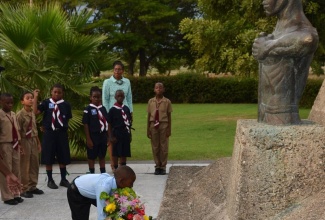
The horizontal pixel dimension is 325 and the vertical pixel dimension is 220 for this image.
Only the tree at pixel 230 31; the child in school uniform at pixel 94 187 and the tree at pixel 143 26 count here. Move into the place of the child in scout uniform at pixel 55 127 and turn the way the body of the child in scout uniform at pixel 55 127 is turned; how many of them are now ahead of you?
1

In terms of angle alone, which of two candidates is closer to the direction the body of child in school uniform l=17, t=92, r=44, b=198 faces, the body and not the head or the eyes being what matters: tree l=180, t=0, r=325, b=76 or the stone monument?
the stone monument

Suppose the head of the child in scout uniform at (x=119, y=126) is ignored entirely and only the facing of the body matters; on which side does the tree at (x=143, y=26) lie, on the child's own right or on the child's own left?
on the child's own left

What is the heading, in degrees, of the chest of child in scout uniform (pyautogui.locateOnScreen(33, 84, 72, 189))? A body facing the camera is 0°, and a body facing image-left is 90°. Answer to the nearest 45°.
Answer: approximately 0°

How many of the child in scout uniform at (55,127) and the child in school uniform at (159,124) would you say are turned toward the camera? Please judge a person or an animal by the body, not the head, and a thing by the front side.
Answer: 2

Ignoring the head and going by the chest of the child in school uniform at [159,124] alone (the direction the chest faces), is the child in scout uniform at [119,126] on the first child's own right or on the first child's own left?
on the first child's own right

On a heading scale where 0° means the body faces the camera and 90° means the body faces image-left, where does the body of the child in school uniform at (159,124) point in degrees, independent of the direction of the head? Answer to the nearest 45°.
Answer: approximately 0°

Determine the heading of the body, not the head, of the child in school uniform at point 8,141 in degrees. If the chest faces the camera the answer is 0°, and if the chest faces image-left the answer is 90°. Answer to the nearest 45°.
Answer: approximately 315°

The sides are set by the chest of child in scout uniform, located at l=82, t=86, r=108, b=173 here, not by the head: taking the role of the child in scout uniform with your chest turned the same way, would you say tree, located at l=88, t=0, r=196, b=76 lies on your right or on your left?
on your left

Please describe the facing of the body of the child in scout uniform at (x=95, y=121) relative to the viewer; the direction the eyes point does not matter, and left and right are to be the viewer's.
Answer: facing the viewer and to the right of the viewer

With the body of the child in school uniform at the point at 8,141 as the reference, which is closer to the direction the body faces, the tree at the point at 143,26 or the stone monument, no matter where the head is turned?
the stone monument
